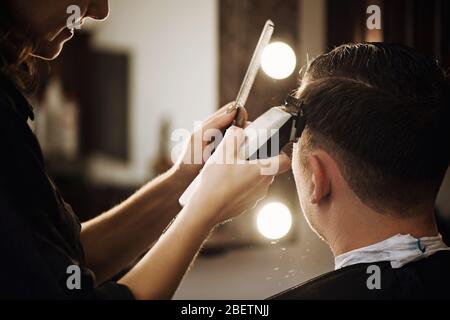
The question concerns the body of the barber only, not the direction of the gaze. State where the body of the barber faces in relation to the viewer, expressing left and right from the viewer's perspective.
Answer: facing to the right of the viewer

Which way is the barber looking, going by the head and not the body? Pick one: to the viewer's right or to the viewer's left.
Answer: to the viewer's right
